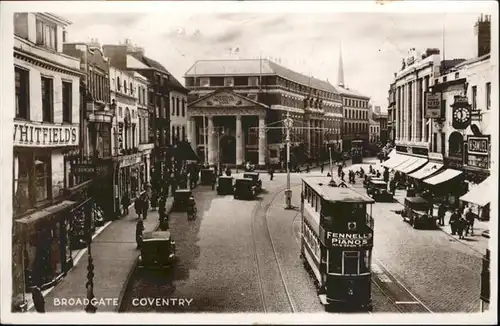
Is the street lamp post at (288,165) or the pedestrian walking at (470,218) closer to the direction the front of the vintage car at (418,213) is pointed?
the pedestrian walking

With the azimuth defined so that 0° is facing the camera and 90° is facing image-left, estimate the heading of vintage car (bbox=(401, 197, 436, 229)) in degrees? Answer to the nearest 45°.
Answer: approximately 315°

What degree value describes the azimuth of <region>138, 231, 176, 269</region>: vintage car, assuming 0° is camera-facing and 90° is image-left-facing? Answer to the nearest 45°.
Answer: approximately 180°

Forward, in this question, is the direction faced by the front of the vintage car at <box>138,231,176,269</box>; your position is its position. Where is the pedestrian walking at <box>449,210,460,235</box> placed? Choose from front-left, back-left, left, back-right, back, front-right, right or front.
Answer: right

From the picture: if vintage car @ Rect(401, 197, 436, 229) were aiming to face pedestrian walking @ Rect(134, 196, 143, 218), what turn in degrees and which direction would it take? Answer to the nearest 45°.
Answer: approximately 135° to its right

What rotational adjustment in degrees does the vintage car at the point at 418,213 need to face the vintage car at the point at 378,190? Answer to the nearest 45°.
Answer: approximately 180°
